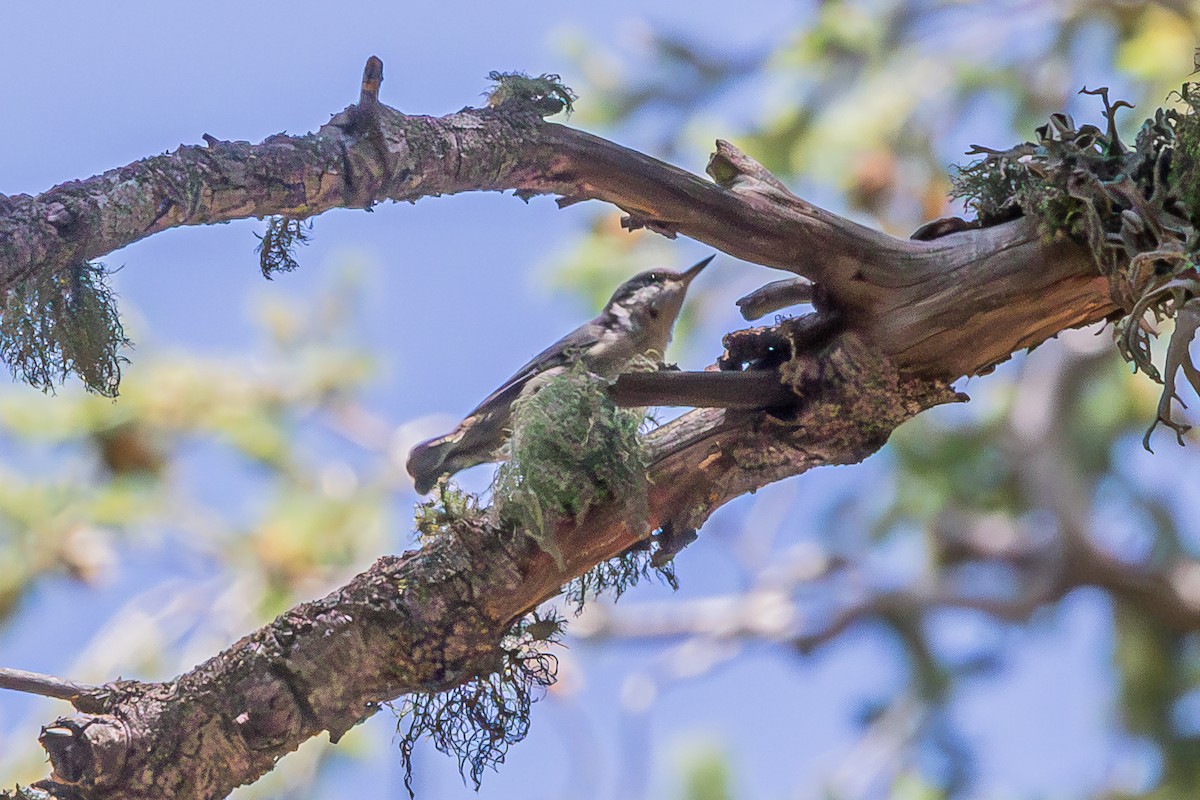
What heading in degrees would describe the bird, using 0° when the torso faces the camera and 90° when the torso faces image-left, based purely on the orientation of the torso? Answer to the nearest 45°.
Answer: approximately 270°
